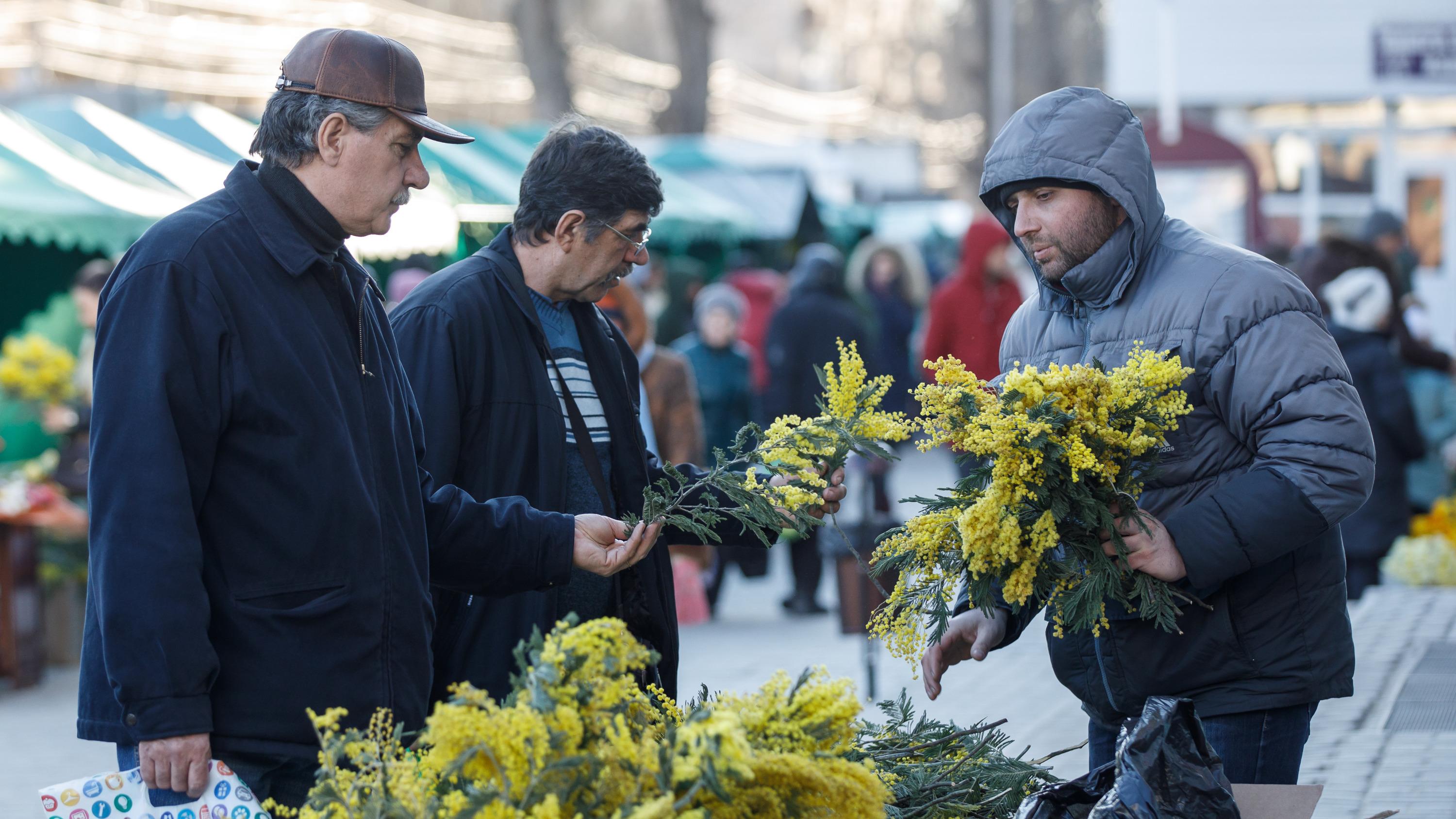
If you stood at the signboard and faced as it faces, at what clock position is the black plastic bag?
The black plastic bag is roughly at 12 o'clock from the signboard.

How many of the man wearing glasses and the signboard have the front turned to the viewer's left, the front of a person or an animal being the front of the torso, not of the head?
0

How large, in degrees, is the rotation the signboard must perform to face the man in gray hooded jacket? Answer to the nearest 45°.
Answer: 0° — it already faces them

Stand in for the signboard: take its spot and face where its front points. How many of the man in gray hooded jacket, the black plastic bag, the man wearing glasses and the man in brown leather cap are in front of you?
4

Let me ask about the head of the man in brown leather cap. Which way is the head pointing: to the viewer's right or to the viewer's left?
to the viewer's right

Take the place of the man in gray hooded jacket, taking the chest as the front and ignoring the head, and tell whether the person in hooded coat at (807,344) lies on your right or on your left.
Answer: on your right

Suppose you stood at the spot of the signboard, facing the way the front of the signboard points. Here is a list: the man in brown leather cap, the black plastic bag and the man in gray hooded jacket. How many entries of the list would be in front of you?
3

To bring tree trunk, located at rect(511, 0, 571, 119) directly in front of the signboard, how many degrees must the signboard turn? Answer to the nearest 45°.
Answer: approximately 90° to its right

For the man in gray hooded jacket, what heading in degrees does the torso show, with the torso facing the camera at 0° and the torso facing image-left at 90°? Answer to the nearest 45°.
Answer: approximately 45°

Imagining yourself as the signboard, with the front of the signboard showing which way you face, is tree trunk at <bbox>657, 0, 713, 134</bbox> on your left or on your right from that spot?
on your right

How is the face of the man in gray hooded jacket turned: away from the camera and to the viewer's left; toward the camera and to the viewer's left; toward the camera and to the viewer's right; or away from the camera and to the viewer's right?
toward the camera and to the viewer's left

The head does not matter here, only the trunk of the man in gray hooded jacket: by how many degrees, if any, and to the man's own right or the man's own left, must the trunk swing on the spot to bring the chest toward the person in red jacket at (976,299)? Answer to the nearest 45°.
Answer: approximately 135° to the man's own right

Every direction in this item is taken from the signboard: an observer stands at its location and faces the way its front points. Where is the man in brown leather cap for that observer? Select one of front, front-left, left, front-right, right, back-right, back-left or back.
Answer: front

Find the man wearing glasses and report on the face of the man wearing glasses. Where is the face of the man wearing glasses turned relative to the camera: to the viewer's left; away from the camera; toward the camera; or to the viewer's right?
to the viewer's right

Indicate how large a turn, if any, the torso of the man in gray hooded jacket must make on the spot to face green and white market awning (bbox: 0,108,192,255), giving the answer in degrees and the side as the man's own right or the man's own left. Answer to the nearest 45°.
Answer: approximately 90° to the man's own right

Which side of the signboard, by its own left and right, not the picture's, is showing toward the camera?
front
